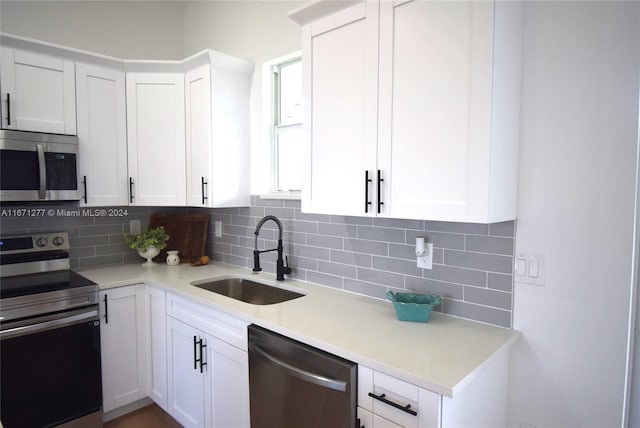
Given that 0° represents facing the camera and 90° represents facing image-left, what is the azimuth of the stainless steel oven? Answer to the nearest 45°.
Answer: approximately 315°

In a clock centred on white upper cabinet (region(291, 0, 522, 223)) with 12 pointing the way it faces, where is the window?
The window is roughly at 3 o'clock from the white upper cabinet.

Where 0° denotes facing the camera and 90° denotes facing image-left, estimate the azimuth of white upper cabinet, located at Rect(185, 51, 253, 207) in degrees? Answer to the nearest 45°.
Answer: approximately 45°
